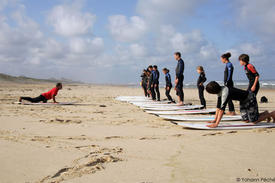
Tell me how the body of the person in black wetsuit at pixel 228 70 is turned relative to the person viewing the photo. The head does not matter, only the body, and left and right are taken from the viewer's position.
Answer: facing to the left of the viewer

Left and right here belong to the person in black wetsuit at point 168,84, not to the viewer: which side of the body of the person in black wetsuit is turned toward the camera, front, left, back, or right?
left

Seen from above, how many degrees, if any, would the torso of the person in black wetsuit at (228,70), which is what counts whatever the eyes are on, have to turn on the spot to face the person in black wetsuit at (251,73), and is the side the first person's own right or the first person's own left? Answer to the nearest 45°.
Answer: approximately 135° to the first person's own left

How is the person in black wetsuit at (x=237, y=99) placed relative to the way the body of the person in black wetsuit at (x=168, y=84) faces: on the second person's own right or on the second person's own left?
on the second person's own left

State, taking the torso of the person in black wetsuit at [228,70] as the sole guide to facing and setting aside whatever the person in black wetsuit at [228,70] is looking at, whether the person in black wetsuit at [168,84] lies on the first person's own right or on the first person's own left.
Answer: on the first person's own right

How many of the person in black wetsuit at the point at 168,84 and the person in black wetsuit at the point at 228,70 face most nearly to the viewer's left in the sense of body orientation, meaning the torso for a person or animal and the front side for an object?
2
